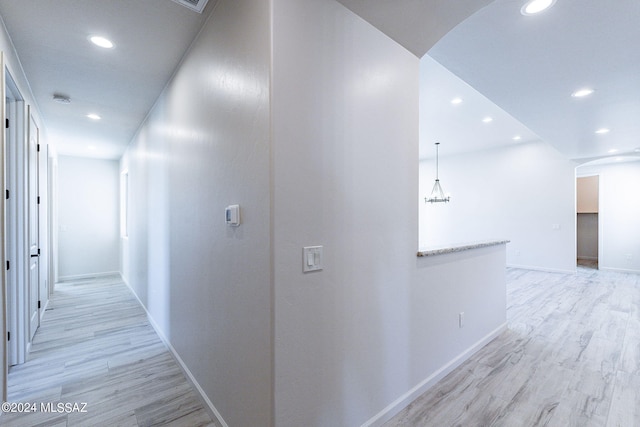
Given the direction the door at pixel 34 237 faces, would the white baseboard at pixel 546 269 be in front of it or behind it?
in front

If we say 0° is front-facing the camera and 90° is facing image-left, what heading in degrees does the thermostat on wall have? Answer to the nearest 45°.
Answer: approximately 45°

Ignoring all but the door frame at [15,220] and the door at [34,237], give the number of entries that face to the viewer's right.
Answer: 2

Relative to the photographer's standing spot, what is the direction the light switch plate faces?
facing the viewer and to the right of the viewer

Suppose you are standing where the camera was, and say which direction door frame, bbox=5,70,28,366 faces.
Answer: facing to the right of the viewer

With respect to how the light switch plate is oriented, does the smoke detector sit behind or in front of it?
behind

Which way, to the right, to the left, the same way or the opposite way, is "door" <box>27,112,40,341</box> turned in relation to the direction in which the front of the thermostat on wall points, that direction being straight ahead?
the opposite way

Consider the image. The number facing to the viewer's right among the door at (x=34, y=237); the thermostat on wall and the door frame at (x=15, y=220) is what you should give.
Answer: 2

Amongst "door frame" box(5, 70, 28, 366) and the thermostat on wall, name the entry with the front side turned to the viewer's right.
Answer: the door frame

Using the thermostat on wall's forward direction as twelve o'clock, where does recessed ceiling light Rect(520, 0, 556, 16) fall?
The recessed ceiling light is roughly at 8 o'clock from the thermostat on wall.

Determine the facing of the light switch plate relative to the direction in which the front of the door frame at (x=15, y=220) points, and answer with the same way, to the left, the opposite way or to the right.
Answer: to the right

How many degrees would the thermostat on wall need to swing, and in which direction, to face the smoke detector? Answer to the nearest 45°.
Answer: approximately 90° to its right

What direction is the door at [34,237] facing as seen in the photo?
to the viewer's right
